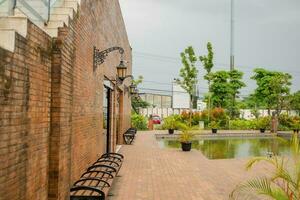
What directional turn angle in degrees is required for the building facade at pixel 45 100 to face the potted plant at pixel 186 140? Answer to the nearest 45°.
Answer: approximately 45° to its left

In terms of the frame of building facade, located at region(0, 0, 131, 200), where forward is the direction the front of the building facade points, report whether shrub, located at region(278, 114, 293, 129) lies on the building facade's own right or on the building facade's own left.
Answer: on the building facade's own left

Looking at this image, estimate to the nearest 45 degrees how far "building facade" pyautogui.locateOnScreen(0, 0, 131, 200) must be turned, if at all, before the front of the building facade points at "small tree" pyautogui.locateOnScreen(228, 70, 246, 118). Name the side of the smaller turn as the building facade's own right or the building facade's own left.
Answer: approximately 45° to the building facade's own left

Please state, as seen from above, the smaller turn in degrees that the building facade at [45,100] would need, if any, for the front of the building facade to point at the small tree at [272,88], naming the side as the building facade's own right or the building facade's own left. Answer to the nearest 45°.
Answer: approximately 45° to the building facade's own left

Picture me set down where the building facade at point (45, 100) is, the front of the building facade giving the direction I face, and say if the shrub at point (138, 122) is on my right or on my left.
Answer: on my left

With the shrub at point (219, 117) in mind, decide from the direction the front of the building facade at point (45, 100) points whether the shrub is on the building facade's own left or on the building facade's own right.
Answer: on the building facade's own left

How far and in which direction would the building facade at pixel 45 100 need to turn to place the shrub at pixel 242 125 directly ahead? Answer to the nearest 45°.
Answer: approximately 45° to its left

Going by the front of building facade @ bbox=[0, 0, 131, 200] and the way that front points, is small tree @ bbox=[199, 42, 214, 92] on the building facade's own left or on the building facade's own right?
on the building facade's own left

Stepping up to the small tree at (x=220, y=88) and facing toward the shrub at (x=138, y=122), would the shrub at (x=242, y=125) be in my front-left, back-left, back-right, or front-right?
front-left

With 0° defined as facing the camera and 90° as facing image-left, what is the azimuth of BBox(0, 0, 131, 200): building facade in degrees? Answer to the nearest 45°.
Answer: approximately 270°
